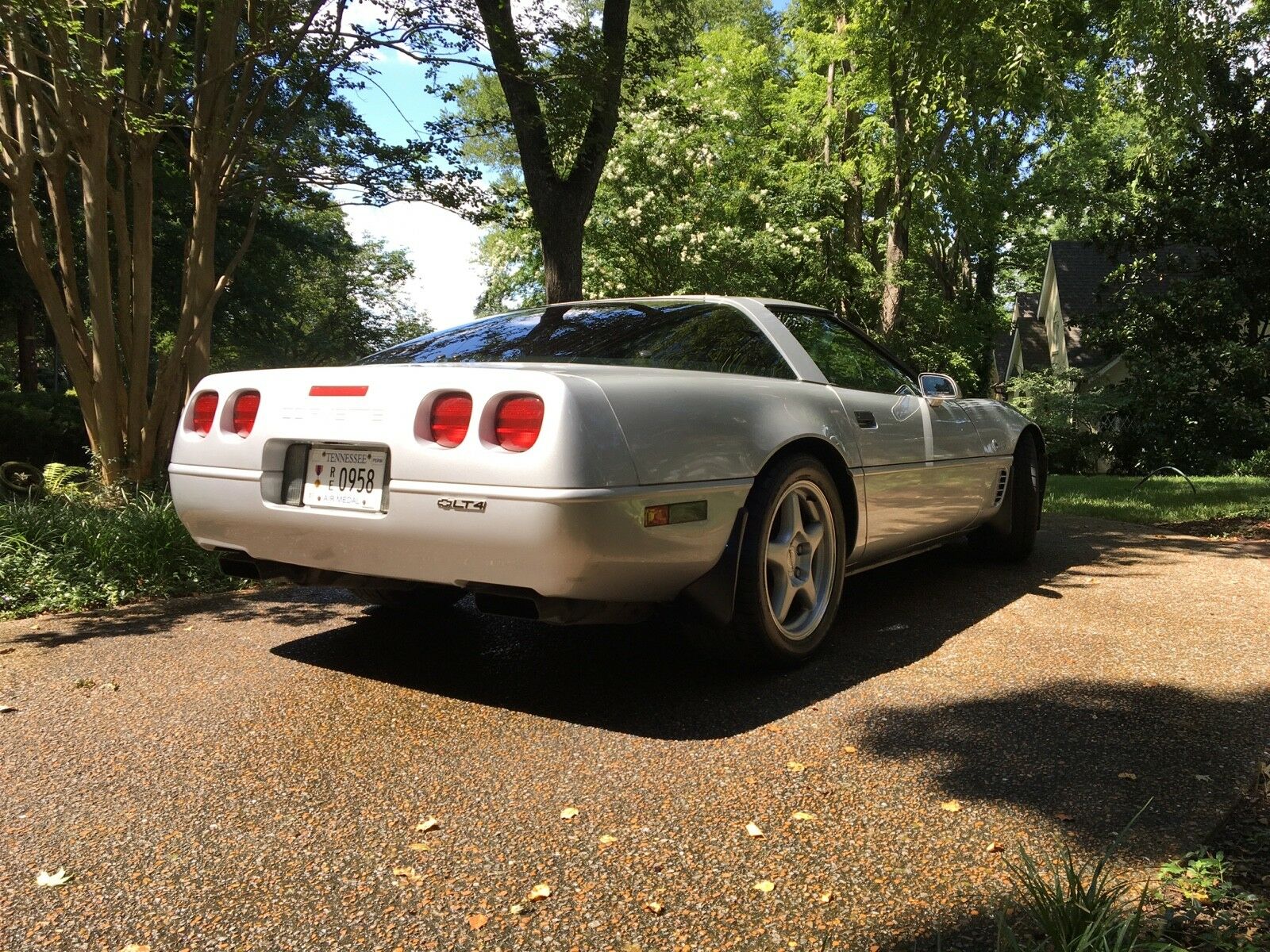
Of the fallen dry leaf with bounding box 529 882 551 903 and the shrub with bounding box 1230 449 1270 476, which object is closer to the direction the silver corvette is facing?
the shrub

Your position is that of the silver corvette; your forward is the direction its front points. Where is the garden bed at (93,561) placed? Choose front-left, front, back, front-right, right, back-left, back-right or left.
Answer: left

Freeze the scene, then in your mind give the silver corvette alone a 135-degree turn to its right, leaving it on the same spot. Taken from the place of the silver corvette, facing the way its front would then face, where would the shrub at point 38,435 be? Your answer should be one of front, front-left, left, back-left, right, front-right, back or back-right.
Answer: back-right

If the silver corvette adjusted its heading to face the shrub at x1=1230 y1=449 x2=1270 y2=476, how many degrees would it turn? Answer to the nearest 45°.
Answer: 0° — it already faces it

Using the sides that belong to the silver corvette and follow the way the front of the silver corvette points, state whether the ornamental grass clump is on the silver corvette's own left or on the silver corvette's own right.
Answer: on the silver corvette's own right

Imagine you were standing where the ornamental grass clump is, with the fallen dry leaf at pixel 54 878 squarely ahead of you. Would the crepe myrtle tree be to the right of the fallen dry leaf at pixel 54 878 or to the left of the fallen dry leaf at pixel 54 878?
right

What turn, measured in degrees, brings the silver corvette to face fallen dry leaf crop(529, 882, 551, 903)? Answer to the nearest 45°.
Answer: approximately 135° to its right

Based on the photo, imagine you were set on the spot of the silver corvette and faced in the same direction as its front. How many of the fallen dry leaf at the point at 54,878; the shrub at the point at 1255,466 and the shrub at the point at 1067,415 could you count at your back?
1

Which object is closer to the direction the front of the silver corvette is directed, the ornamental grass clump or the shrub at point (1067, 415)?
the shrub

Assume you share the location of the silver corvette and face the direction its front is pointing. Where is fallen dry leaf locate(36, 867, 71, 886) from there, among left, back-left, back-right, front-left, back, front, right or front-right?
back

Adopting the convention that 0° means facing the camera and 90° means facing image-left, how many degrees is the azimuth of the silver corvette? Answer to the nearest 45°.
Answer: approximately 225°
